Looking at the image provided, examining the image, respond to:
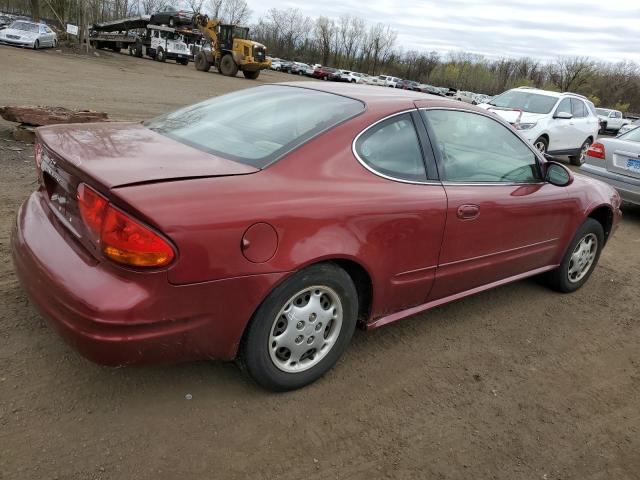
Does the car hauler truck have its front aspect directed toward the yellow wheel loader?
yes

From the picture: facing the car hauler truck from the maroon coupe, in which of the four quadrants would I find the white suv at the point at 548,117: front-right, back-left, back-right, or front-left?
front-right

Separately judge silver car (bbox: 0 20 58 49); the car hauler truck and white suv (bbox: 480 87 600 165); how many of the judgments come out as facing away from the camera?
0

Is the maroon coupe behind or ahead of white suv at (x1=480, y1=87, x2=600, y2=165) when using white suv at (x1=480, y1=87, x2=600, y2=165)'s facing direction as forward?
ahead

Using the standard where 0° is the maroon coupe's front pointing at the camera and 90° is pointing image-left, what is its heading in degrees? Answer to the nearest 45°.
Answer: approximately 225°

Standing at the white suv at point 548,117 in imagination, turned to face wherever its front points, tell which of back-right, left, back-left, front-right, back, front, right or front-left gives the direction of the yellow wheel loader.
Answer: right

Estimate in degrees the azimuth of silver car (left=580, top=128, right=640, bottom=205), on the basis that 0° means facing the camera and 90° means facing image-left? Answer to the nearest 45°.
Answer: approximately 225°

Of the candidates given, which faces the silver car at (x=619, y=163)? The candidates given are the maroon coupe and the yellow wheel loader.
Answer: the maroon coupe

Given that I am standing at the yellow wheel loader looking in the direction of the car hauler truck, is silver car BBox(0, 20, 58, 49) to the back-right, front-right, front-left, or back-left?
front-left

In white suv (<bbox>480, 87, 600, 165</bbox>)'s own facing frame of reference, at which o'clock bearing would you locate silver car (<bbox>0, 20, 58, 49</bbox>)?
The silver car is roughly at 2 o'clock from the white suv.

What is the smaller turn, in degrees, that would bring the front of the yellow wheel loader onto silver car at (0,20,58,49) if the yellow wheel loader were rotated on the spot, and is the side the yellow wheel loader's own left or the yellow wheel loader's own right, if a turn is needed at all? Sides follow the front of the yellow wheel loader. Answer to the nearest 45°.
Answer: approximately 45° to the yellow wheel loader's own left

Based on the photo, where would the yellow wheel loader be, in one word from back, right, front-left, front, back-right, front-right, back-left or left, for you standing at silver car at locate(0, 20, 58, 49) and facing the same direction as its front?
back-left

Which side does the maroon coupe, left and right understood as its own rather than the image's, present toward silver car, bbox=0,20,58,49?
left

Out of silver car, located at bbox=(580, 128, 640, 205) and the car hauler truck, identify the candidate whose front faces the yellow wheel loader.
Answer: the car hauler truck

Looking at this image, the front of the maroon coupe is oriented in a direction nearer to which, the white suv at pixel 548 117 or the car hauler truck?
the white suv

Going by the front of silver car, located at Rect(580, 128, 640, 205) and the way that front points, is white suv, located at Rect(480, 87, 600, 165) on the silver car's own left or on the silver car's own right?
on the silver car's own left

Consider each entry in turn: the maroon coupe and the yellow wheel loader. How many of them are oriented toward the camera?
0

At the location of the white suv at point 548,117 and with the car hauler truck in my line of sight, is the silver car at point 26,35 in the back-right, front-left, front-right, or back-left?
front-left
